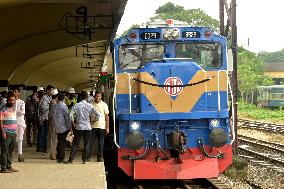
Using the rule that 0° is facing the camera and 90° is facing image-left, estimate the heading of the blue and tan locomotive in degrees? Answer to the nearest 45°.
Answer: approximately 0°

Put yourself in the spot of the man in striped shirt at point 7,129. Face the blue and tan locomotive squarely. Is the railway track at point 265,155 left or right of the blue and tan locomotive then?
left

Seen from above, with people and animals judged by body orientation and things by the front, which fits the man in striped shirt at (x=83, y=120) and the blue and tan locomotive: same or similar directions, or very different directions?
very different directions

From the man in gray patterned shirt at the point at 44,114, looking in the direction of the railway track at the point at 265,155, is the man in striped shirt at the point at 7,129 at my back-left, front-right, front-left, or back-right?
back-right

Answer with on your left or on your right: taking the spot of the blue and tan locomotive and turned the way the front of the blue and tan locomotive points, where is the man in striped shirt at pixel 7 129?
on your right
